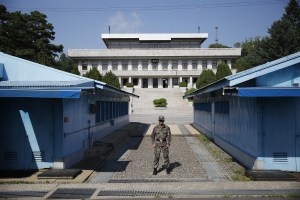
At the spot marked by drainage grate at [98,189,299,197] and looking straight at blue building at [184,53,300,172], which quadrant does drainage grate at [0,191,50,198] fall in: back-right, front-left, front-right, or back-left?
back-left

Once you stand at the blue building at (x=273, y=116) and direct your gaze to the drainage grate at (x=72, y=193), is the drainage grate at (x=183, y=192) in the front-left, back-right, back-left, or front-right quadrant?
front-left

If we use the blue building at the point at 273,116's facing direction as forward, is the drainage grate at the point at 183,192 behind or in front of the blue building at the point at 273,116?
in front

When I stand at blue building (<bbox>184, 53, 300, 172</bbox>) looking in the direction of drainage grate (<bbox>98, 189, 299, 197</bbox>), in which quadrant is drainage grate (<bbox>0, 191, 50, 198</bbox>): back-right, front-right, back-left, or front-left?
front-right
